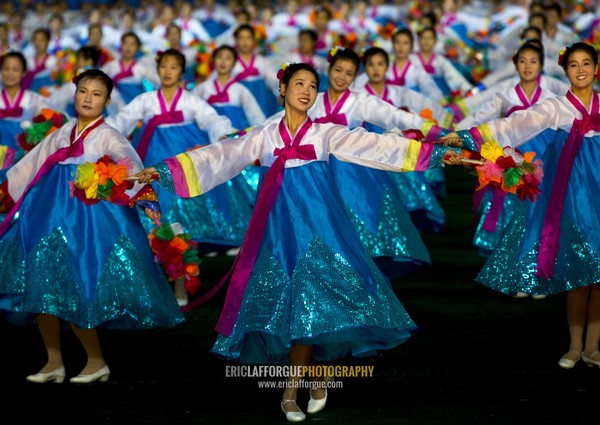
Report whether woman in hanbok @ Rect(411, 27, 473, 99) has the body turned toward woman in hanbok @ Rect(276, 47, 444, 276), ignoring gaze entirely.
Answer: yes

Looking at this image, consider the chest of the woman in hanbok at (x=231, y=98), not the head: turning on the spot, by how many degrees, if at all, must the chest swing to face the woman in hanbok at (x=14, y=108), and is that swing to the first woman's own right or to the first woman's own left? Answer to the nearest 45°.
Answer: approximately 90° to the first woman's own right

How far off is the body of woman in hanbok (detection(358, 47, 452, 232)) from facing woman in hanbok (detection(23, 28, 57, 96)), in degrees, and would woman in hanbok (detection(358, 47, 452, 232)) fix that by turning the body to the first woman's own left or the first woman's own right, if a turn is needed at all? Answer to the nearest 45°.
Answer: approximately 135° to the first woman's own right

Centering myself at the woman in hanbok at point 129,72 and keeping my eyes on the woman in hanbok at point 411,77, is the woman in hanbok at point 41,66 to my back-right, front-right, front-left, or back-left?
back-left

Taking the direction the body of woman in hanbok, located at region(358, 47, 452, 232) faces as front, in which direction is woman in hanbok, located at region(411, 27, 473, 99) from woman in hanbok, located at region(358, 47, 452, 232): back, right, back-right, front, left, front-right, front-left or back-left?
back

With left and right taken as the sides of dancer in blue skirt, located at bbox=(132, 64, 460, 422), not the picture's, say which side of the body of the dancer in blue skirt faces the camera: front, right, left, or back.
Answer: front

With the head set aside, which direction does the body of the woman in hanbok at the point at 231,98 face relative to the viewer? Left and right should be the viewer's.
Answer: facing the viewer

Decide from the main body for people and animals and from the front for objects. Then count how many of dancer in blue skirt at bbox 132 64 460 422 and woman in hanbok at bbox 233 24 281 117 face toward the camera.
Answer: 2

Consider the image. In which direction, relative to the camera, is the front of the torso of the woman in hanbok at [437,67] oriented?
toward the camera

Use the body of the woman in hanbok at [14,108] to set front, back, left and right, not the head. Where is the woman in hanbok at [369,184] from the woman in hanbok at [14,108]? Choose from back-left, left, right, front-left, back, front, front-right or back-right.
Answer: front-left
